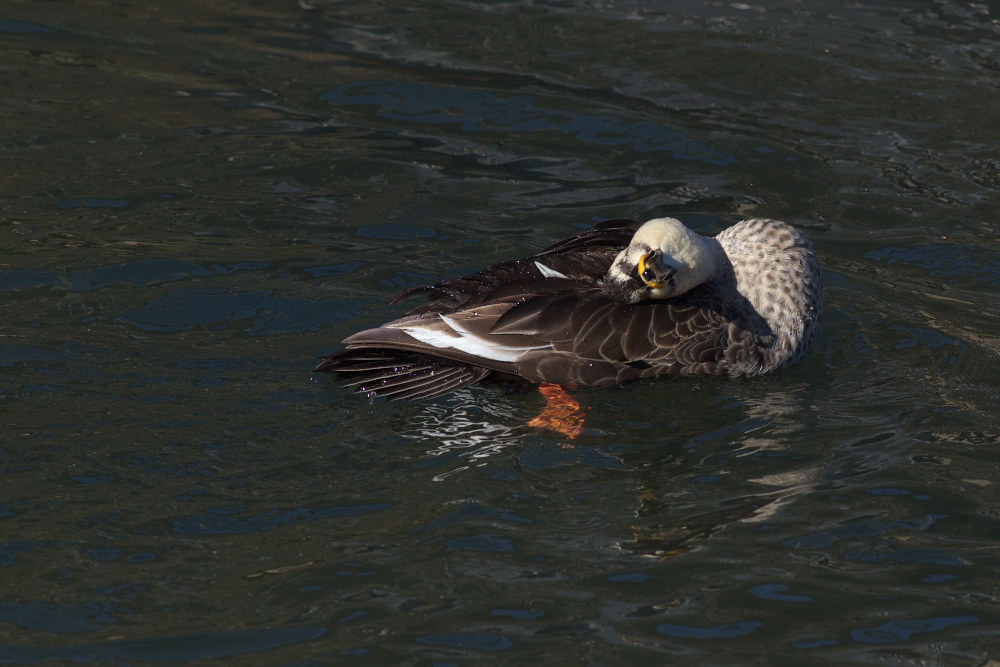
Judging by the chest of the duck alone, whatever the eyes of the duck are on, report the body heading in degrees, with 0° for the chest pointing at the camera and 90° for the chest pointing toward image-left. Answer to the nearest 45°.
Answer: approximately 270°
